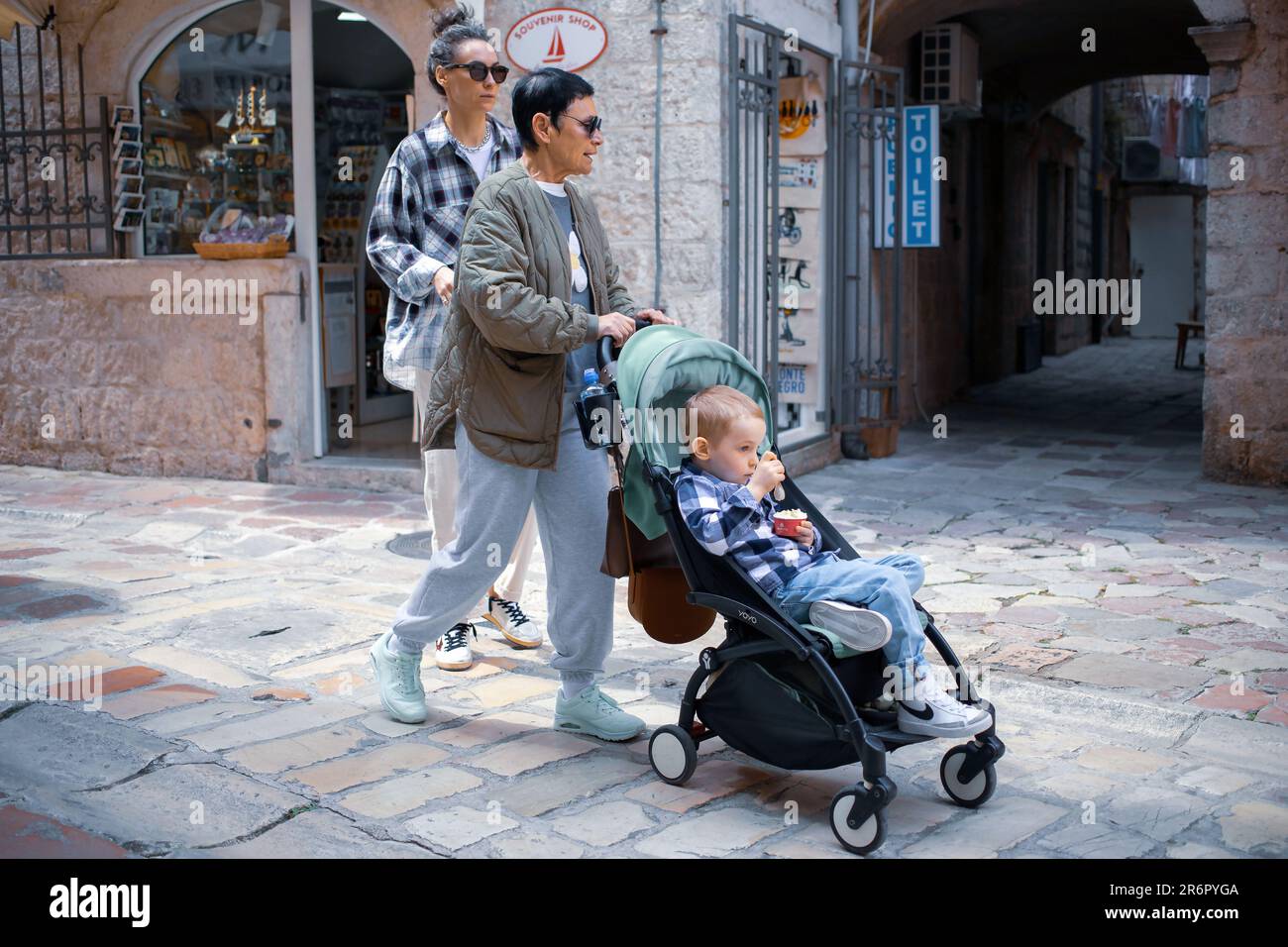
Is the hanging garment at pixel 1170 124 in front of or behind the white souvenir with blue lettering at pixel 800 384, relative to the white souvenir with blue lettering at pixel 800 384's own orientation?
behind

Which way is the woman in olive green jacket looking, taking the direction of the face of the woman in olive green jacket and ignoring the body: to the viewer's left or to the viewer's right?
to the viewer's right

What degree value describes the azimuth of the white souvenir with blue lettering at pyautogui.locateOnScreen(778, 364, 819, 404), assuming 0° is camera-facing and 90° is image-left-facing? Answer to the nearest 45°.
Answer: approximately 0°

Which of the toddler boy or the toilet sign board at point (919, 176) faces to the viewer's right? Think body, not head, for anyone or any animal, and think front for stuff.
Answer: the toddler boy

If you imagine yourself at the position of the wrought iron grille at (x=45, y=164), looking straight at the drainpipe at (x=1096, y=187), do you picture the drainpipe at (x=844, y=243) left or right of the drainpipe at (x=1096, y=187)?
right

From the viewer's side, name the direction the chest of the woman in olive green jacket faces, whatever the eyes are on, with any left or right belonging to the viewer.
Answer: facing to the right of the viewer

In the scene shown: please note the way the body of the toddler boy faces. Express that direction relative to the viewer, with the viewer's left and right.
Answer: facing to the right of the viewer

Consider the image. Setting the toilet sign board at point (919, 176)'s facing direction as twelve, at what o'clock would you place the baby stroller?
The baby stroller is roughly at 12 o'clock from the toilet sign board.

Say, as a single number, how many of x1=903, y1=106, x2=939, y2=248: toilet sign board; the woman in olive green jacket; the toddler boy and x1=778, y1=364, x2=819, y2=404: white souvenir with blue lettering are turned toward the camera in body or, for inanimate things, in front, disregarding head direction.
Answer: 2

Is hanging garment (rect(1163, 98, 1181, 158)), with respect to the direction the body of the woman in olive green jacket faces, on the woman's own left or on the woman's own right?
on the woman's own left

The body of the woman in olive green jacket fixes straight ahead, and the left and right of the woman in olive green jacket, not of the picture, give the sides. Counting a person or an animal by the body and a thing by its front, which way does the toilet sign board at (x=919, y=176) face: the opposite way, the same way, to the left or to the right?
to the right
